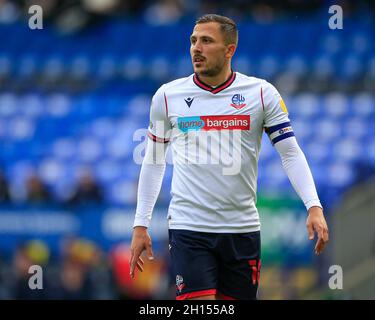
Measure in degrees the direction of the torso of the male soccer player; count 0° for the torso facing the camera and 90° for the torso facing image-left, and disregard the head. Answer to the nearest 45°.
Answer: approximately 0°
